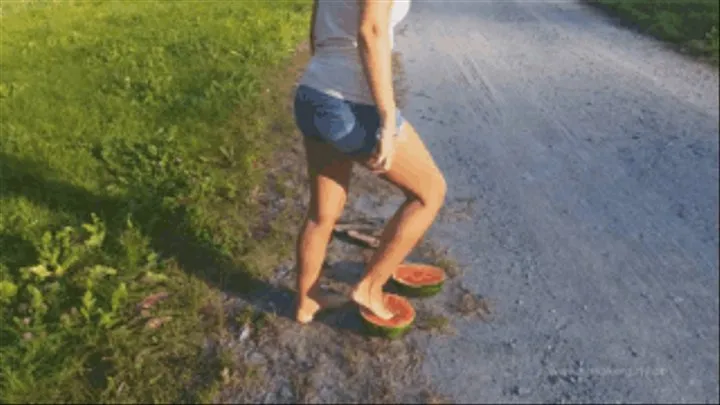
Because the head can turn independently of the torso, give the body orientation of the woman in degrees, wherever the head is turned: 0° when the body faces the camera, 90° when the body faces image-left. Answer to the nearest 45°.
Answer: approximately 225°
